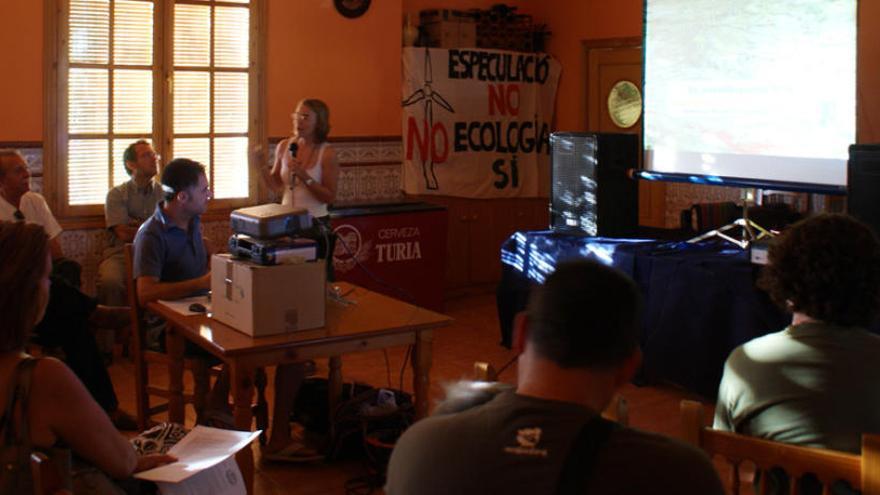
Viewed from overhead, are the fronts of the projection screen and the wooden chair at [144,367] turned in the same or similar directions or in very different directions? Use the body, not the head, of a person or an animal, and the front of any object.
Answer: very different directions

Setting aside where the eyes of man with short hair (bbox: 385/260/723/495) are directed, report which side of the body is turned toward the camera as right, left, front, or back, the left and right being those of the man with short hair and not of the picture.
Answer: back

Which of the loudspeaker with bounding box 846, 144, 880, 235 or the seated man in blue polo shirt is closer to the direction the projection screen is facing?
the seated man in blue polo shirt

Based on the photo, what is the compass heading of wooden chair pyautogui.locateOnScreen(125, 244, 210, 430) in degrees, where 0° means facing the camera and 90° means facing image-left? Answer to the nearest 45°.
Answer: approximately 270°

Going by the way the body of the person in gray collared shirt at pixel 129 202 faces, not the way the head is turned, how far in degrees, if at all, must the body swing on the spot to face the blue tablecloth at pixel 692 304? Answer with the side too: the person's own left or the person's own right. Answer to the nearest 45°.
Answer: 0° — they already face it

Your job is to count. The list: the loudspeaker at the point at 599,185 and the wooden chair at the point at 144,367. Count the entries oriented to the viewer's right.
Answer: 1

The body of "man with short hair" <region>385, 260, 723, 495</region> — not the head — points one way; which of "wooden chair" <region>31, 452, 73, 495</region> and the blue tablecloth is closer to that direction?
the blue tablecloth

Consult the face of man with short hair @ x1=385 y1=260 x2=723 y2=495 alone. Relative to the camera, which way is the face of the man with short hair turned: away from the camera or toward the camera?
away from the camera

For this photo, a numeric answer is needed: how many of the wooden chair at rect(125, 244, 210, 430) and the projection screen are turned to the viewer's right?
1

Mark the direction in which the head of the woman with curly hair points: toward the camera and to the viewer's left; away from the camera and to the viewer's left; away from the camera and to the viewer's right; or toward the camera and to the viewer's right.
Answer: away from the camera and to the viewer's left
